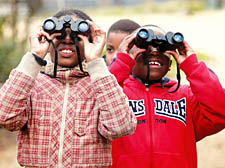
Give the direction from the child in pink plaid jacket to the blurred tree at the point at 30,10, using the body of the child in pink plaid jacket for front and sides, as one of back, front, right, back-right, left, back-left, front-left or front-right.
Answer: back

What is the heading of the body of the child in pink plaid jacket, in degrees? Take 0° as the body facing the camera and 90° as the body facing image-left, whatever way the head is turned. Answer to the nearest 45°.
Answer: approximately 0°
